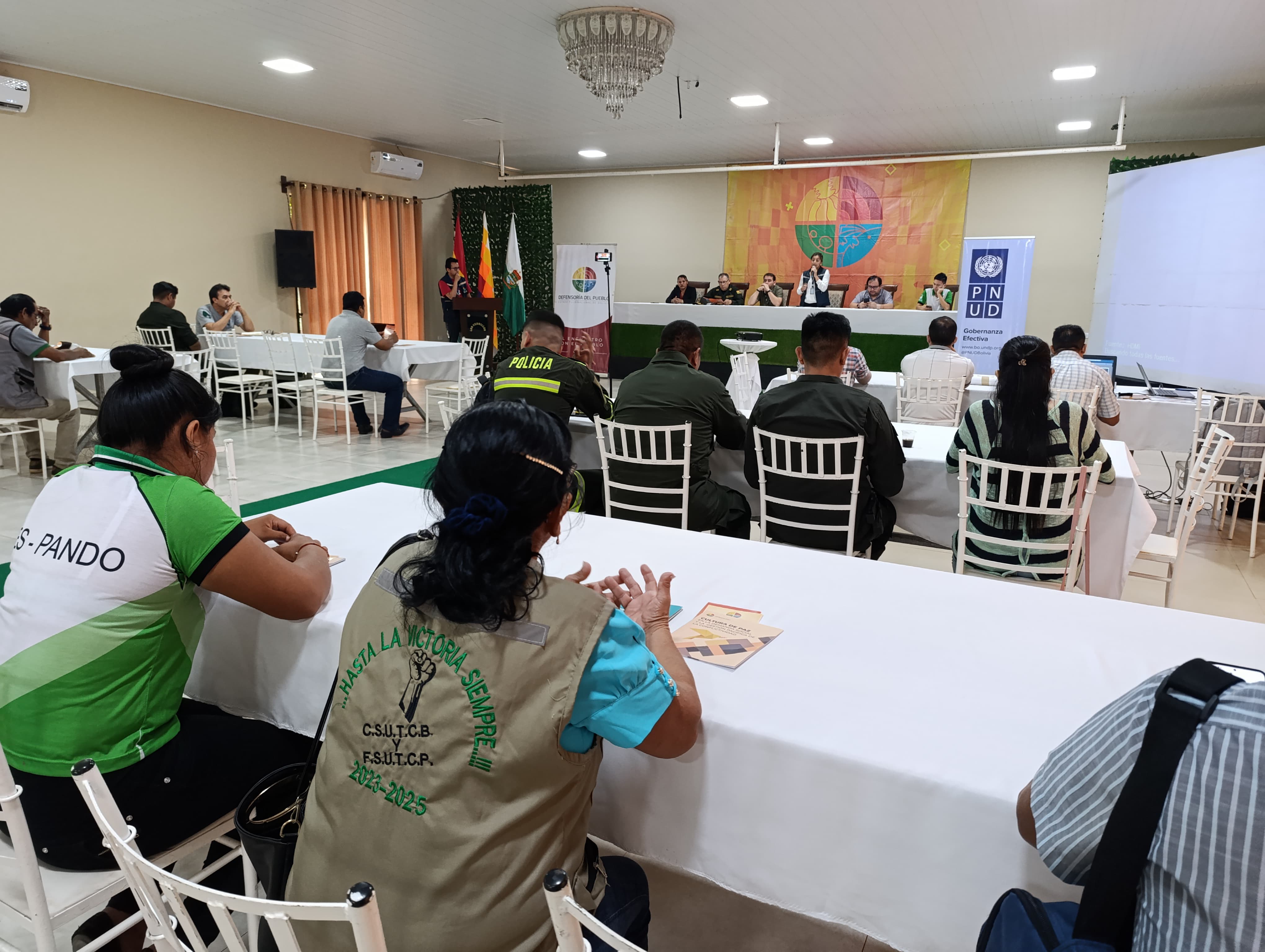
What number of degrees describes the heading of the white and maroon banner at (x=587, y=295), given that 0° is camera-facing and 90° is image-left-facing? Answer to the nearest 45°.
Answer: approximately 0°

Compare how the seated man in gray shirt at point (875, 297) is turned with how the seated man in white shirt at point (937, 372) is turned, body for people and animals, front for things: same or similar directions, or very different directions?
very different directions

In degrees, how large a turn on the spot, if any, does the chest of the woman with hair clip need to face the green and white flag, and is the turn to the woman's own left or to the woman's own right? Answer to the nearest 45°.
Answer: approximately 45° to the woman's own left

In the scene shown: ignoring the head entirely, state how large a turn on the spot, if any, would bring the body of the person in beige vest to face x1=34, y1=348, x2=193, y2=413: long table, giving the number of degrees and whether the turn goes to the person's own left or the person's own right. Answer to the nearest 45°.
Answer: approximately 90° to the person's own left

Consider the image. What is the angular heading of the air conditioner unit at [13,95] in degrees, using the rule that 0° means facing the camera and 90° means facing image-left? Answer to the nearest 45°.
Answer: approximately 315°

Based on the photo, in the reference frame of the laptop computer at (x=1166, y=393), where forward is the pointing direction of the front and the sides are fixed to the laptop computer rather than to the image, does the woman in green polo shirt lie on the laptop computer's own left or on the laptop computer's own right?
on the laptop computer's own right

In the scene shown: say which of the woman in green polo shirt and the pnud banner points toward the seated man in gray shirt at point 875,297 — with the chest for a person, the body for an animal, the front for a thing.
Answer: the woman in green polo shirt

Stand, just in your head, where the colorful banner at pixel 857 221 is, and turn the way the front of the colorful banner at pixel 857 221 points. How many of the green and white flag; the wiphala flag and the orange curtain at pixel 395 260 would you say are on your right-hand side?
3

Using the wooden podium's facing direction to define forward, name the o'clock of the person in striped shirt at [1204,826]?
The person in striped shirt is roughly at 12 o'clock from the wooden podium.

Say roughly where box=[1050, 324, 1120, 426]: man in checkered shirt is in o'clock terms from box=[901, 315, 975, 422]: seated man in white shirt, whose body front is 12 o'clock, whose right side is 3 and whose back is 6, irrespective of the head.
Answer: The man in checkered shirt is roughly at 4 o'clock from the seated man in white shirt.

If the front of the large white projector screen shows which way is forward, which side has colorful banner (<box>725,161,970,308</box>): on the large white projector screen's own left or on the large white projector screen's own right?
on the large white projector screen's own right

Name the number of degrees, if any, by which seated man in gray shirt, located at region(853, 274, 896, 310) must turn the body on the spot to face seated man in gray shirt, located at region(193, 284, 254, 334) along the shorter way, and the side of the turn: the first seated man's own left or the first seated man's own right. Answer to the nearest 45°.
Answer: approximately 45° to the first seated man's own right

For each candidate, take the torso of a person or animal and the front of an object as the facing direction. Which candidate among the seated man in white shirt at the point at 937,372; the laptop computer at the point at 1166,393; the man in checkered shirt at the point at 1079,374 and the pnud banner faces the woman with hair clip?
the pnud banner

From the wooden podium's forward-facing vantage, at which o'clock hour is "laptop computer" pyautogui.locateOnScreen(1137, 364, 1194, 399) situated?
The laptop computer is roughly at 11 o'clock from the wooden podium.
